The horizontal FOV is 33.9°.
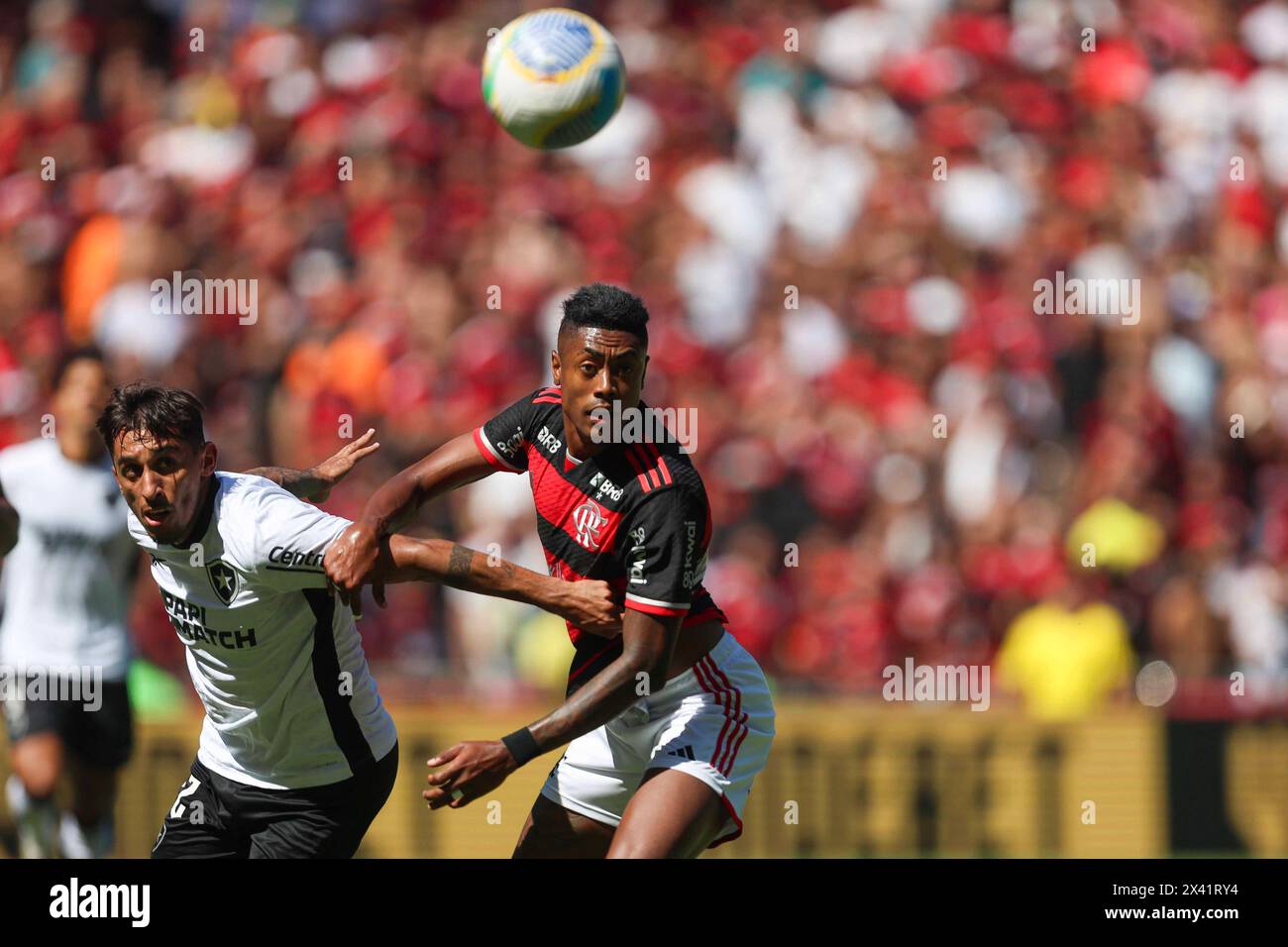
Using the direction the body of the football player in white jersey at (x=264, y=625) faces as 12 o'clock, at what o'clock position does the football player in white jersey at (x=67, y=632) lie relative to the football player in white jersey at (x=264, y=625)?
the football player in white jersey at (x=67, y=632) is roughly at 4 o'clock from the football player in white jersey at (x=264, y=625).

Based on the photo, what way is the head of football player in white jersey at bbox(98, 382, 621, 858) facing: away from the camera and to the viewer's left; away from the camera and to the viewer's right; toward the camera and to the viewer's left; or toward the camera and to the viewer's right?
toward the camera and to the viewer's left

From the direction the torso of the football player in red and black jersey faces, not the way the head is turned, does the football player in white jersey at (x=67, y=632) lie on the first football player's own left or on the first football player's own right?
on the first football player's own right

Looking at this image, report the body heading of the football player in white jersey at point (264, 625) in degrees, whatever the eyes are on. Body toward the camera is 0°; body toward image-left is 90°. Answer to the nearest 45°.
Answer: approximately 45°

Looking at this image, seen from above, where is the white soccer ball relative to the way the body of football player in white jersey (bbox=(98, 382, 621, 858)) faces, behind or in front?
behind
